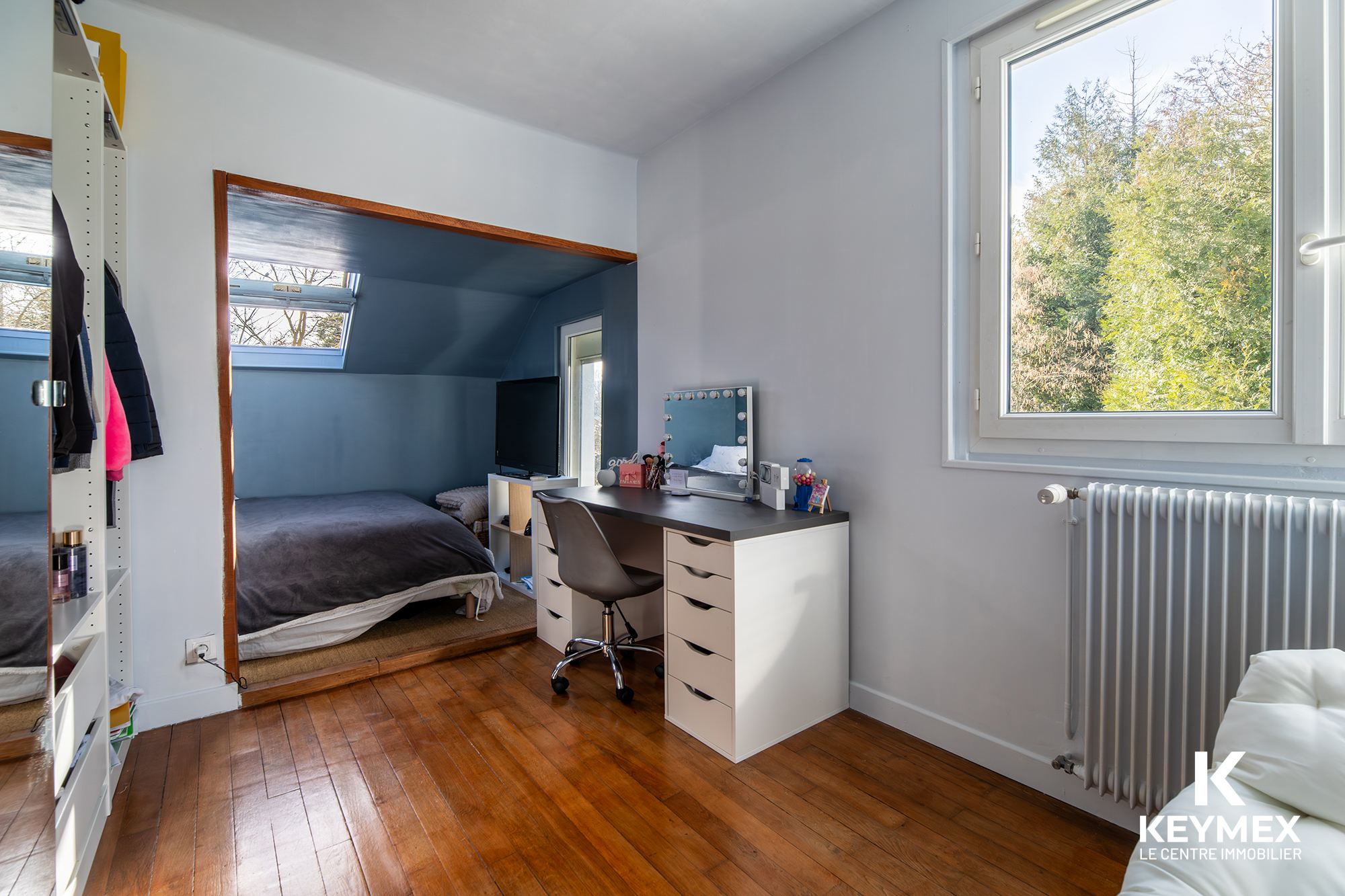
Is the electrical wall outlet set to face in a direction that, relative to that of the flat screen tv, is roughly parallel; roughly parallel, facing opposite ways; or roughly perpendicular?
roughly perpendicular

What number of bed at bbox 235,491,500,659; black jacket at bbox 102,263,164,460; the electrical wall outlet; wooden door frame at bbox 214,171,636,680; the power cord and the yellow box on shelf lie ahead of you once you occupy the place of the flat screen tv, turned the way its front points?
6

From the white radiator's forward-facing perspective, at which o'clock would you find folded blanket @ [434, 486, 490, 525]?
The folded blanket is roughly at 2 o'clock from the white radiator.

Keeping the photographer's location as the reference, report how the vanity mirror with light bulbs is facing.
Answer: facing the viewer and to the left of the viewer

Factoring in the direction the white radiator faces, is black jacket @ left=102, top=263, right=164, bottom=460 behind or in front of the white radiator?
in front

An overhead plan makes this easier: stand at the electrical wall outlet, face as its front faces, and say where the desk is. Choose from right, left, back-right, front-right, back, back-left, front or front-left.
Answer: front-left

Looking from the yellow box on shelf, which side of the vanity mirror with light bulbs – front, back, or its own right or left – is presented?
front

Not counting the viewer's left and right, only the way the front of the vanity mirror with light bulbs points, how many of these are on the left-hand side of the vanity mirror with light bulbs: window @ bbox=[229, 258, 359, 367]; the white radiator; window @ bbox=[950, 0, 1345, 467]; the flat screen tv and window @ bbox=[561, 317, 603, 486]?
2

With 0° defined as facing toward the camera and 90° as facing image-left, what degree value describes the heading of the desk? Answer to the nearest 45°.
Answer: approximately 45°

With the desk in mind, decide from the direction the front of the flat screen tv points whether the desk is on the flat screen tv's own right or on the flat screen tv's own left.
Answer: on the flat screen tv's own left

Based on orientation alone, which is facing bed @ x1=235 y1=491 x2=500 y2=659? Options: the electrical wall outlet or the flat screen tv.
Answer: the flat screen tv

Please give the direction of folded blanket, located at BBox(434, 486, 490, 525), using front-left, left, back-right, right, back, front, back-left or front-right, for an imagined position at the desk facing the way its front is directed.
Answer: right

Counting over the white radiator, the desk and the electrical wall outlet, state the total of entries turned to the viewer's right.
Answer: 0

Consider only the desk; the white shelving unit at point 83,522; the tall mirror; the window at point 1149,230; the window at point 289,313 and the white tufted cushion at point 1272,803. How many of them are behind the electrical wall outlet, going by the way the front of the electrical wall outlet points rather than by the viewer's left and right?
1

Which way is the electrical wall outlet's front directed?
toward the camera

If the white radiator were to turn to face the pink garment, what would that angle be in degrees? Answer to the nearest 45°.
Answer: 0° — it already faces it

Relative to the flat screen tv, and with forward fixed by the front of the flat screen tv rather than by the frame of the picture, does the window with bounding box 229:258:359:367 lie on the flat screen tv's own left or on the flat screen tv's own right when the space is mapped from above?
on the flat screen tv's own right

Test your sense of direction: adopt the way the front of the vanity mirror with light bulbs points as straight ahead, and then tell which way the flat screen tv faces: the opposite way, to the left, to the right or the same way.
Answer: the same way

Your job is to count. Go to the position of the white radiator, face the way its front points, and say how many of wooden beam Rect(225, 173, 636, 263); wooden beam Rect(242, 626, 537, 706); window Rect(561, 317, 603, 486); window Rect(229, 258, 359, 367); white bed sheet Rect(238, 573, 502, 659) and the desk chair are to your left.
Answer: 0
